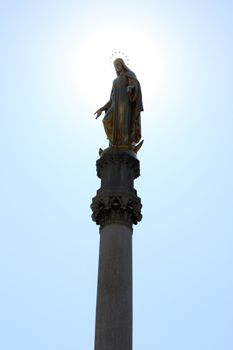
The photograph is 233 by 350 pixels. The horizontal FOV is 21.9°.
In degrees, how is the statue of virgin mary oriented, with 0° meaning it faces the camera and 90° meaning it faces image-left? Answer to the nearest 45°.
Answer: approximately 45°
